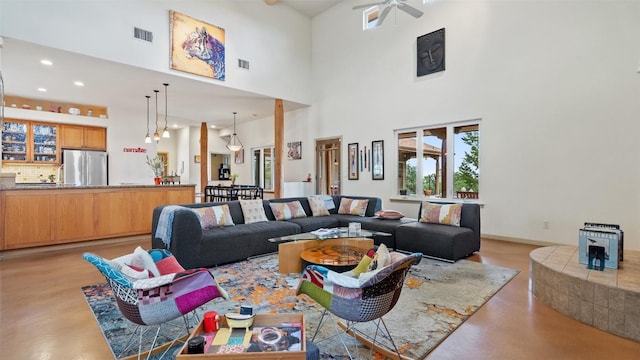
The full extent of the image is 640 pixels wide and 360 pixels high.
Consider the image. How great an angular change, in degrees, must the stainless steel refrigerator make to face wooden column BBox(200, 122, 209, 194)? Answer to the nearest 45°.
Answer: approximately 90° to its left

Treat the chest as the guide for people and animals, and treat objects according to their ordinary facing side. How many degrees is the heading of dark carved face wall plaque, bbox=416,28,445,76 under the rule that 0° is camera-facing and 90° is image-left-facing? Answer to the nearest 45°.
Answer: approximately 45°

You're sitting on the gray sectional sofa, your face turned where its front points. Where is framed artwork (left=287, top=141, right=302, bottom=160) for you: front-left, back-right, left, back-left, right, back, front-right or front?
back

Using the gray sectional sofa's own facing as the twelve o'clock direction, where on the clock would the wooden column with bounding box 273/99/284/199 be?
The wooden column is roughly at 6 o'clock from the gray sectional sofa.

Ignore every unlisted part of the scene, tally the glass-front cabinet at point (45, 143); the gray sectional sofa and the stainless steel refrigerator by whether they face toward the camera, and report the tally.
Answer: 3

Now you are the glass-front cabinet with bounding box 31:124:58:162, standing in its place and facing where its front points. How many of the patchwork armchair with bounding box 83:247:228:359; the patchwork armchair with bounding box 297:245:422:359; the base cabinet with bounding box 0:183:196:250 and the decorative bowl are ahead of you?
4

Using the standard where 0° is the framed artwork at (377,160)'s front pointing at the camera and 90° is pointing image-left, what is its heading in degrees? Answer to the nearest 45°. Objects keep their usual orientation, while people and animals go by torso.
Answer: approximately 45°

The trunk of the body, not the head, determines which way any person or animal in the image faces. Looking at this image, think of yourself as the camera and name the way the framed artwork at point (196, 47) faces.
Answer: facing the viewer and to the right of the viewer

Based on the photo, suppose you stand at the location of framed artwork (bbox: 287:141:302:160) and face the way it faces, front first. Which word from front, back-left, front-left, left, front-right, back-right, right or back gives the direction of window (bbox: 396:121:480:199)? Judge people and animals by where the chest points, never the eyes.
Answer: left

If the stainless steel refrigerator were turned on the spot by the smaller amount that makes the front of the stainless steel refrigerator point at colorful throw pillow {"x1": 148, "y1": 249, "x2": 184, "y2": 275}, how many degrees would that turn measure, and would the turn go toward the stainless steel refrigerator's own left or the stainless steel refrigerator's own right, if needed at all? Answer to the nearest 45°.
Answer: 0° — it already faces it

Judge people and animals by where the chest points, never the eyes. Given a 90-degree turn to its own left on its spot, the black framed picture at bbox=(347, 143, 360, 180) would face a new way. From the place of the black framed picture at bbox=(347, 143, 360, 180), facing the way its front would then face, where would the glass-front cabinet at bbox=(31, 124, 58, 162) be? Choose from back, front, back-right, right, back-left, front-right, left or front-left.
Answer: back-right
